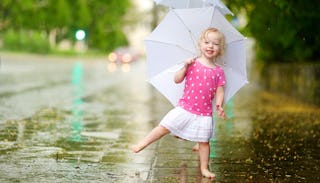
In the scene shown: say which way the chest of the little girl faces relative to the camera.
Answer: toward the camera

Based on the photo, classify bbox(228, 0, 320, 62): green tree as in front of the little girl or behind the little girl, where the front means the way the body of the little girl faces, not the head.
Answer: behind
